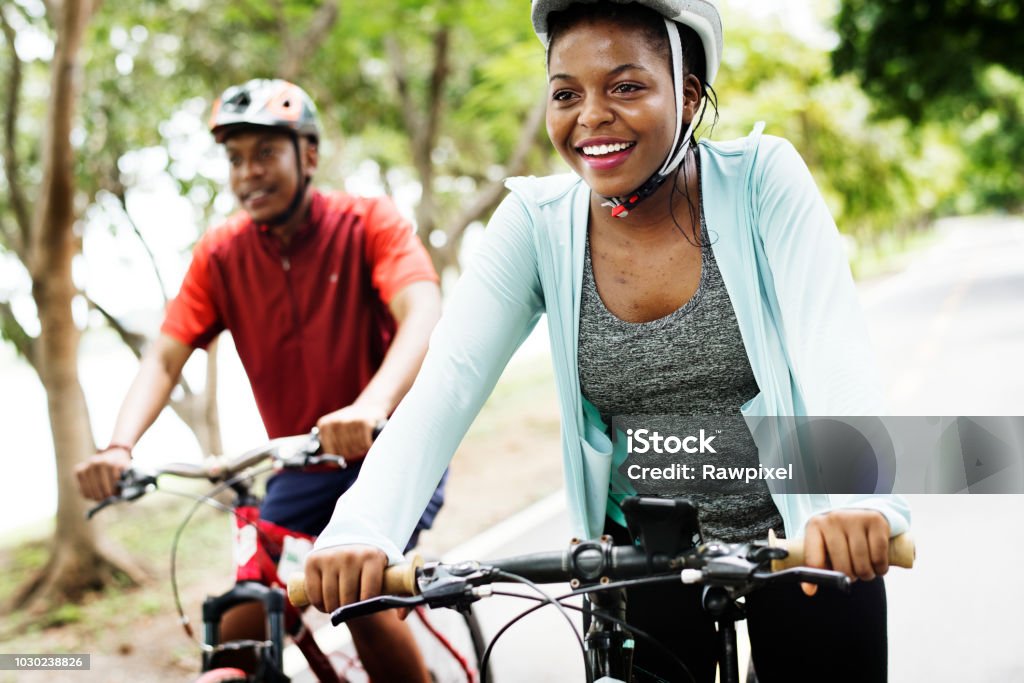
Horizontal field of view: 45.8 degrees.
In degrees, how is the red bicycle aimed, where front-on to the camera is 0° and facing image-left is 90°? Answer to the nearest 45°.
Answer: approximately 45°

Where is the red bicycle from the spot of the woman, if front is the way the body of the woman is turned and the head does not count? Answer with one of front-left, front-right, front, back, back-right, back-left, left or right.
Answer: back-right

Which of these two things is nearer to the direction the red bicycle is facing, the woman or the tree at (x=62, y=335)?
the woman

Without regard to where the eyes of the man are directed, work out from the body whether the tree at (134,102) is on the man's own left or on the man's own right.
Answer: on the man's own right

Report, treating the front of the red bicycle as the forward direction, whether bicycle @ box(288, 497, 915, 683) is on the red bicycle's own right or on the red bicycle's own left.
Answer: on the red bicycle's own left

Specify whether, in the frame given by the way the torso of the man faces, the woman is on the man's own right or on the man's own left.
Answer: on the man's own left
